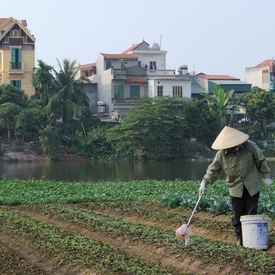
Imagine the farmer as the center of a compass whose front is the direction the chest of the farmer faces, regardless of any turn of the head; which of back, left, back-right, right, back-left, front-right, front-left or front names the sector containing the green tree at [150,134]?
back-right

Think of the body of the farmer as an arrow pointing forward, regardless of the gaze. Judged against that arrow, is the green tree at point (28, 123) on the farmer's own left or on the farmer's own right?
on the farmer's own right

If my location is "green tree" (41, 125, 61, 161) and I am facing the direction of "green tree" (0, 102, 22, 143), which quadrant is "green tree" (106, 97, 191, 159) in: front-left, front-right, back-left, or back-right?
back-right

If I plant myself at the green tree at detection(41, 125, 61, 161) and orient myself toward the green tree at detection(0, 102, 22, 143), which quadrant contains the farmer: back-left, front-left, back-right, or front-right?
back-left

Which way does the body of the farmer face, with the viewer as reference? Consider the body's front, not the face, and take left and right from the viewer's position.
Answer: facing the viewer and to the left of the viewer

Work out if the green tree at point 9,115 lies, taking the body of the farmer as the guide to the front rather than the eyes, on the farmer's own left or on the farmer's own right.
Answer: on the farmer's own right

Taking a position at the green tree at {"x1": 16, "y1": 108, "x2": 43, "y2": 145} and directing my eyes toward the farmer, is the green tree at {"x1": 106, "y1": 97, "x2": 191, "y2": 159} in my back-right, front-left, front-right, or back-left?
front-left

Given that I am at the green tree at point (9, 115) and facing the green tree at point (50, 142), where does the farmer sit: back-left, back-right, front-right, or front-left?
front-right
